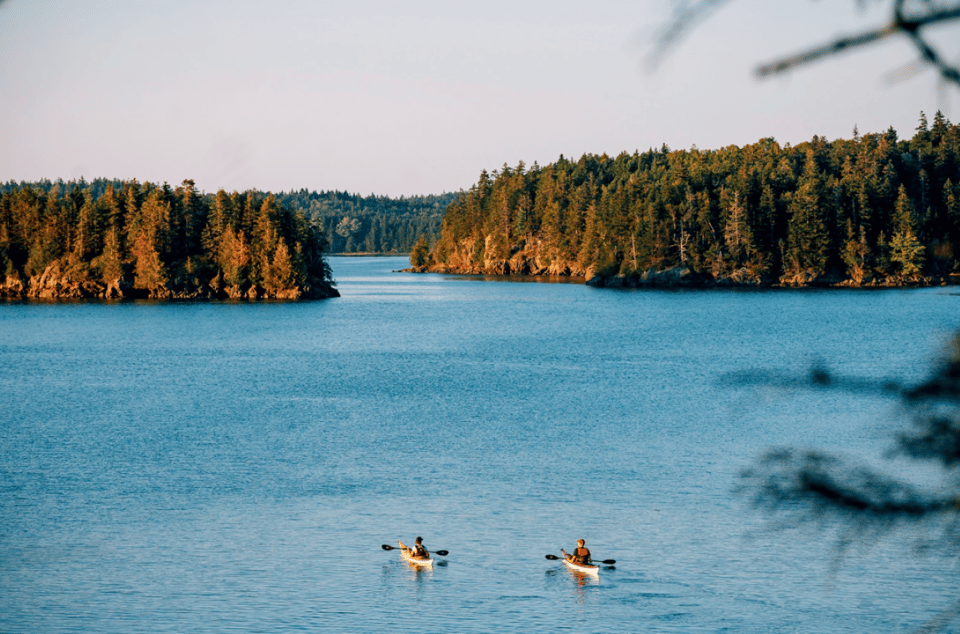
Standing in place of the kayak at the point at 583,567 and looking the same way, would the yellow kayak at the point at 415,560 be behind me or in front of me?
in front

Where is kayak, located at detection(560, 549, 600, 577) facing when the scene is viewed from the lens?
facing away from the viewer and to the left of the viewer

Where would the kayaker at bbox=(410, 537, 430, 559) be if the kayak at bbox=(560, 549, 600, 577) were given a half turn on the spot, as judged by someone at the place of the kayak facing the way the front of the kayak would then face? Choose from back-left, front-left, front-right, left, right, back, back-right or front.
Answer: back-right
